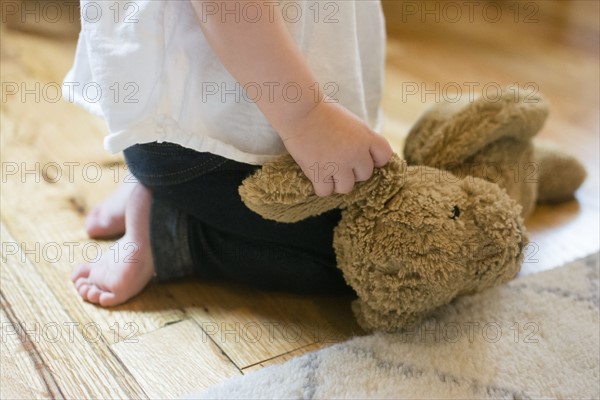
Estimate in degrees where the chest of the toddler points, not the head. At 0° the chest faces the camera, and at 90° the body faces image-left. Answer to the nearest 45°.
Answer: approximately 270°
